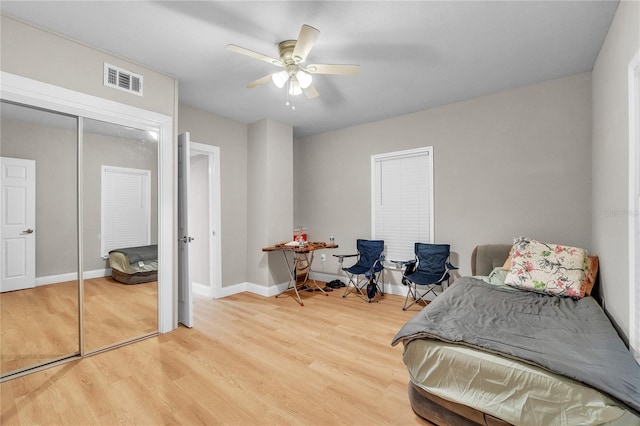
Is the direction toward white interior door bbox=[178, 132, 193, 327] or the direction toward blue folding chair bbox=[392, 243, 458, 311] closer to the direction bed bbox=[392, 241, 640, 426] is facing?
the white interior door

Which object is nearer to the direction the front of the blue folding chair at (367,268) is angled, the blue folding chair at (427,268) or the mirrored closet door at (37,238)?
the mirrored closet door

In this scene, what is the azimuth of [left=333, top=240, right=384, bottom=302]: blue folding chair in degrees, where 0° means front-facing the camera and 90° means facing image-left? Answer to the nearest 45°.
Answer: approximately 45°

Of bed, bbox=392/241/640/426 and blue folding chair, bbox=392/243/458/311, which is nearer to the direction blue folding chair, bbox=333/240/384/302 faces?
the bed

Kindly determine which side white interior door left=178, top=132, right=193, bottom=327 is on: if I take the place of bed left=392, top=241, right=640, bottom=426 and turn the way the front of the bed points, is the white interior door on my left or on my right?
on my right

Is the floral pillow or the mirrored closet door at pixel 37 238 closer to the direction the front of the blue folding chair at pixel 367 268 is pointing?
the mirrored closet door

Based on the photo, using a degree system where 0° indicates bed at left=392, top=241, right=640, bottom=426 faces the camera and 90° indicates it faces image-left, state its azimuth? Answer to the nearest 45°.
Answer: approximately 0°

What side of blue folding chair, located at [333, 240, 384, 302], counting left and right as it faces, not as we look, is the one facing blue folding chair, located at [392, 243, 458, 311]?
left
